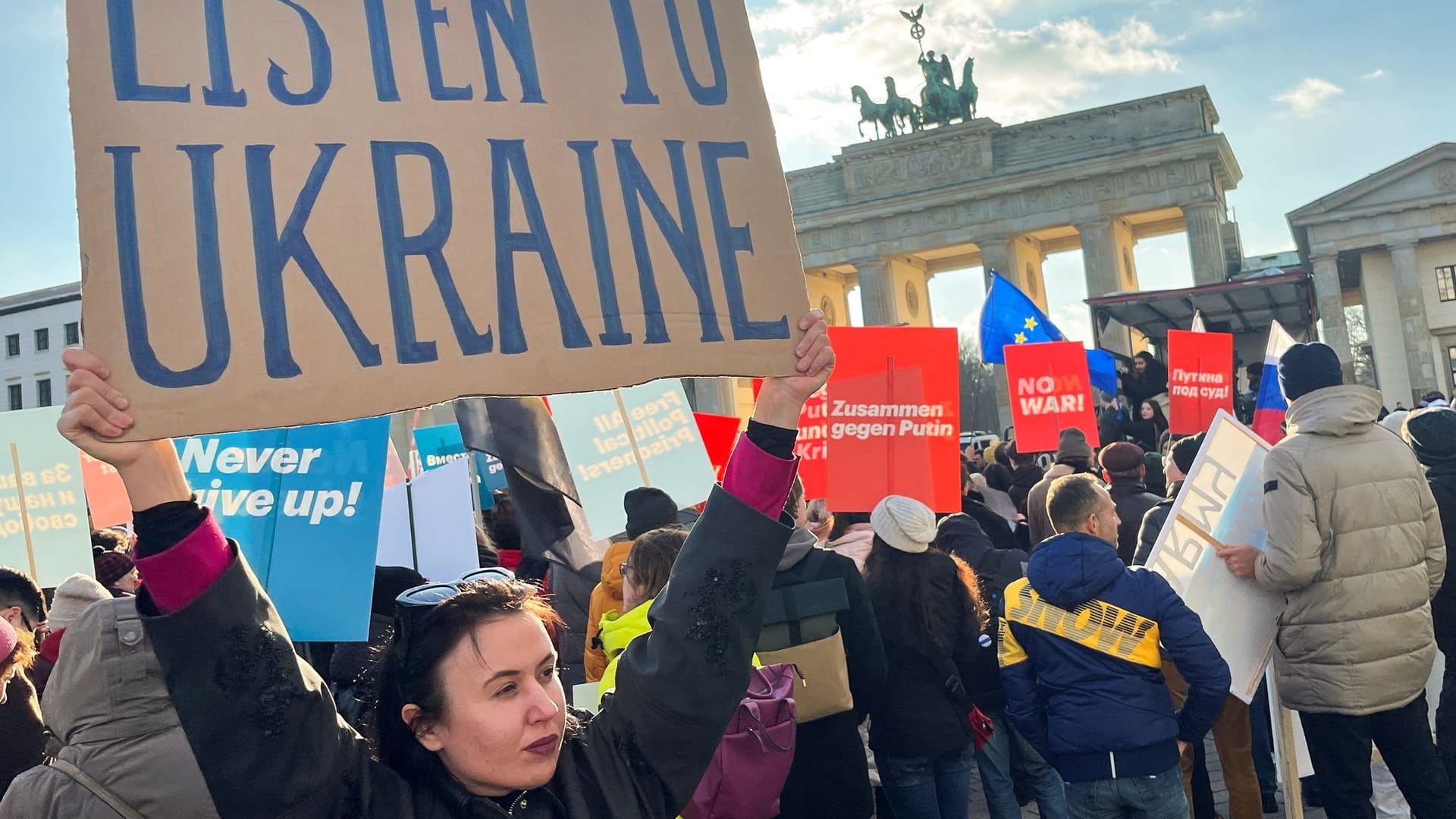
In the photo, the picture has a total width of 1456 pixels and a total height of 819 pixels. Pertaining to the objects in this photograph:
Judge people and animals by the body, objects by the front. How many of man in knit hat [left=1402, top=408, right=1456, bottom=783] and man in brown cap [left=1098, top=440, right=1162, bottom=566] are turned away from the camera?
2

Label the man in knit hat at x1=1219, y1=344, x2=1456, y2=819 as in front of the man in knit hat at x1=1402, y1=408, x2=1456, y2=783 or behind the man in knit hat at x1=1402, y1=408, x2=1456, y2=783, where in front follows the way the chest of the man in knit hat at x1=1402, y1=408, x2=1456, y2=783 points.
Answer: behind

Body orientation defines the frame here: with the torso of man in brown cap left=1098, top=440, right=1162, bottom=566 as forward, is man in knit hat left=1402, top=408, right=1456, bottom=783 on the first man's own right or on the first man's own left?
on the first man's own right

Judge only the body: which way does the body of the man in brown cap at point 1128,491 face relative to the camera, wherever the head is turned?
away from the camera

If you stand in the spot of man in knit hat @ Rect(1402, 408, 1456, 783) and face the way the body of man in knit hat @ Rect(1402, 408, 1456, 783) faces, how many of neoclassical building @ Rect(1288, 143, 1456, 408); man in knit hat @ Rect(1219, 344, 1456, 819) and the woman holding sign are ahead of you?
1

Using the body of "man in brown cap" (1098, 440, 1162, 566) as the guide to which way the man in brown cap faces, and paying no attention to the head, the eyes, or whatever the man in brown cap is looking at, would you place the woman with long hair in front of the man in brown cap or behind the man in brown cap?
behind

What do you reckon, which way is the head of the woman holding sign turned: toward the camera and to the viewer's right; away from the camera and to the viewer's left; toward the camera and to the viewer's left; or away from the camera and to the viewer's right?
toward the camera and to the viewer's right

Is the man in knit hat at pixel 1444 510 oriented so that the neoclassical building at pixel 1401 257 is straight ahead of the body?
yes

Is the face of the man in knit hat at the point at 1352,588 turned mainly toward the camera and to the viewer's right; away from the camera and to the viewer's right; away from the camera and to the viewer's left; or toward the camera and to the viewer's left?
away from the camera and to the viewer's left

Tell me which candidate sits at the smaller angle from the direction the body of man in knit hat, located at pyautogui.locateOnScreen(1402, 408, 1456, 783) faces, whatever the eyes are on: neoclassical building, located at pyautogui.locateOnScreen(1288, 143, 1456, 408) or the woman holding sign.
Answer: the neoclassical building

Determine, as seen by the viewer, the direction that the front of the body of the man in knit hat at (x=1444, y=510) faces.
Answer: away from the camera

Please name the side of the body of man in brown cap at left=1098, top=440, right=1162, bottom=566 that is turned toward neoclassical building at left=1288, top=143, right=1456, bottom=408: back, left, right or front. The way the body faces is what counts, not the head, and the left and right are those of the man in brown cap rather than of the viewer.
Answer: front

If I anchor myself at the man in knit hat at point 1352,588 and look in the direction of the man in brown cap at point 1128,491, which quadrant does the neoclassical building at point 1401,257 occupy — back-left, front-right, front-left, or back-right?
front-right
